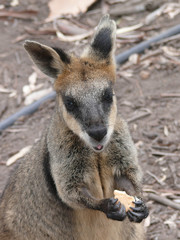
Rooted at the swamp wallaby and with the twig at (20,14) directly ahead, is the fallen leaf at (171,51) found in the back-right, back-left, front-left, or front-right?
front-right

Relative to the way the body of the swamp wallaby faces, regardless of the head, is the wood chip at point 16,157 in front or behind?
behind

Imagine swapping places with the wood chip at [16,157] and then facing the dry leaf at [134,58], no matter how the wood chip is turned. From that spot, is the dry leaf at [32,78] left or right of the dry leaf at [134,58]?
left

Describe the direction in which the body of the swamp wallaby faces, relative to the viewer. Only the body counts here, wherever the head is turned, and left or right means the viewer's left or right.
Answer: facing the viewer and to the right of the viewer
